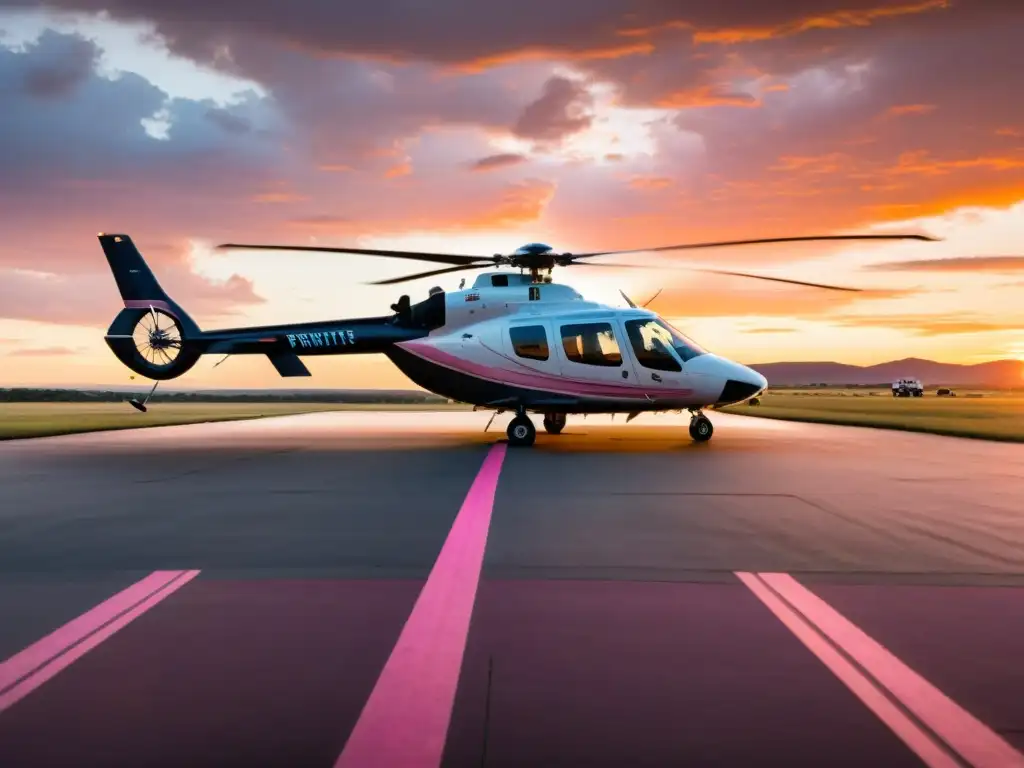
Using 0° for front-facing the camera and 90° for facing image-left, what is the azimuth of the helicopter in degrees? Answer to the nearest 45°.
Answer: approximately 270°
